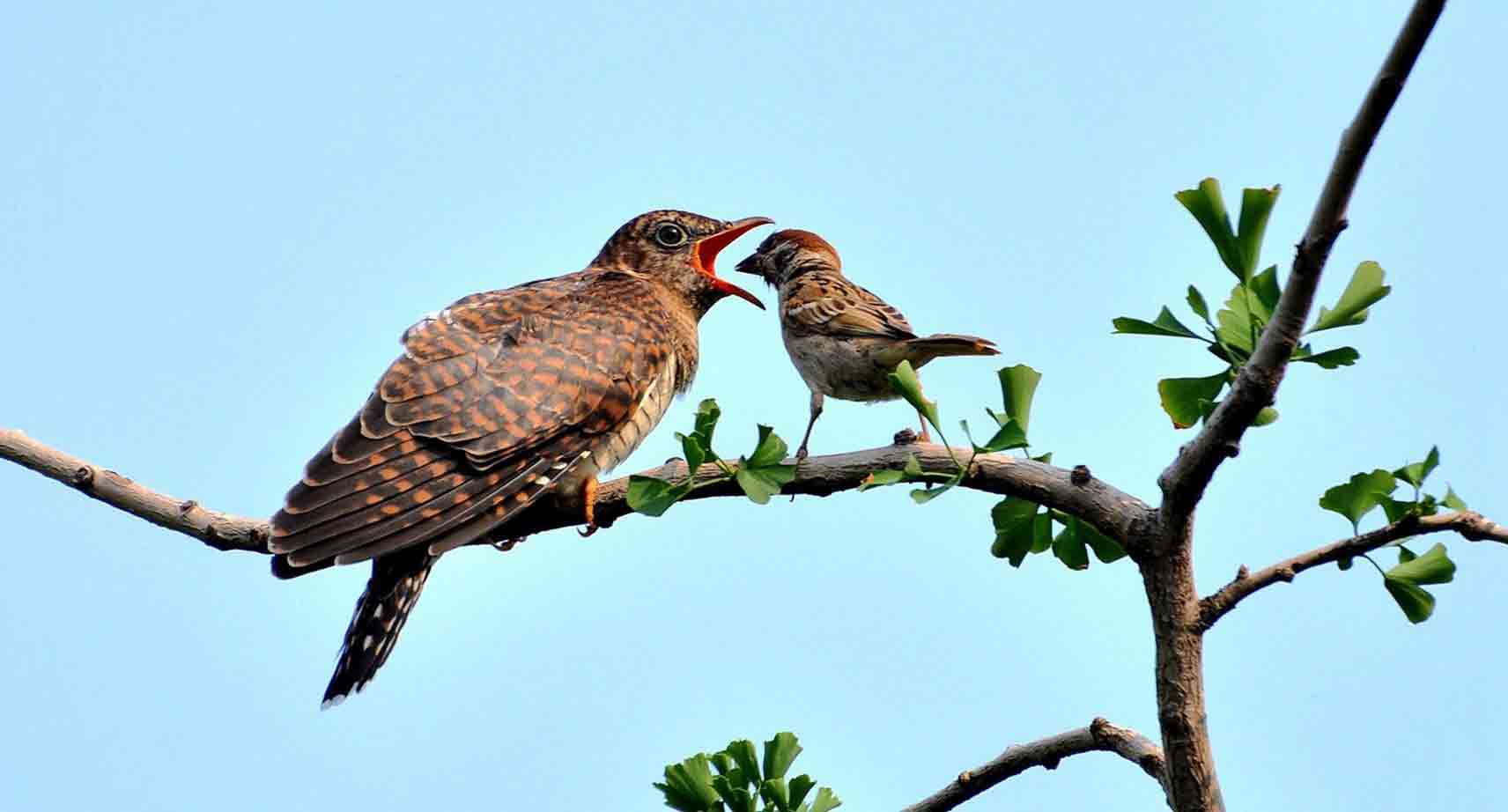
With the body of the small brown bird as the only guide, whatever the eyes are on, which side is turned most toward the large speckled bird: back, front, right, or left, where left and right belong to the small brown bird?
front

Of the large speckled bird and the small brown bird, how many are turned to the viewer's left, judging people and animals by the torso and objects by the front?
1

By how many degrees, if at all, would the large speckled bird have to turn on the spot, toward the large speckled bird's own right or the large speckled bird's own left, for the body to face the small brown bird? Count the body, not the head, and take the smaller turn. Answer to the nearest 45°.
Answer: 0° — it already faces it

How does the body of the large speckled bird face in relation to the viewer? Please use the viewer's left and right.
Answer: facing to the right of the viewer

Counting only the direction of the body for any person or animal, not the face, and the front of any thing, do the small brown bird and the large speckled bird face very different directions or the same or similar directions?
very different directions

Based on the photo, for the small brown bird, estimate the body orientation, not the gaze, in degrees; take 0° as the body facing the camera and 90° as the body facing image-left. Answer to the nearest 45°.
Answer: approximately 90°
